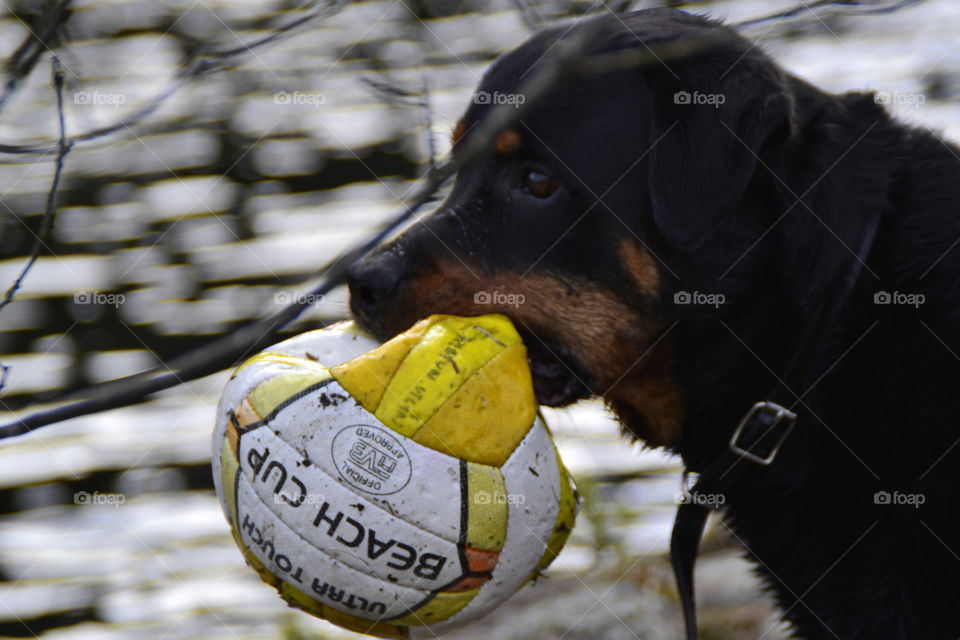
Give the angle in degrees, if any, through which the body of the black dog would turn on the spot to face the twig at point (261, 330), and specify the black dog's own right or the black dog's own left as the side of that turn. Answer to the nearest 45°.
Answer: approximately 45° to the black dog's own left

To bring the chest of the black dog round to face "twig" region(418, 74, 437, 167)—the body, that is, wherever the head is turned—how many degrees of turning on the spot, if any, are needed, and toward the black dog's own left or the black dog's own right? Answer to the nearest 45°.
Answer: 0° — it already faces it

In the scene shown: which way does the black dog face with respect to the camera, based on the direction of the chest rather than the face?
to the viewer's left

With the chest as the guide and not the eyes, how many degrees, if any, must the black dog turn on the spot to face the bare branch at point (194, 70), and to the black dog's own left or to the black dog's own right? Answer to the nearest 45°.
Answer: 0° — it already faces it

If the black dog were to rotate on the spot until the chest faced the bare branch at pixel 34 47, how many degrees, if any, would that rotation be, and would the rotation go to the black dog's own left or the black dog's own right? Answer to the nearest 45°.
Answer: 0° — it already faces it
